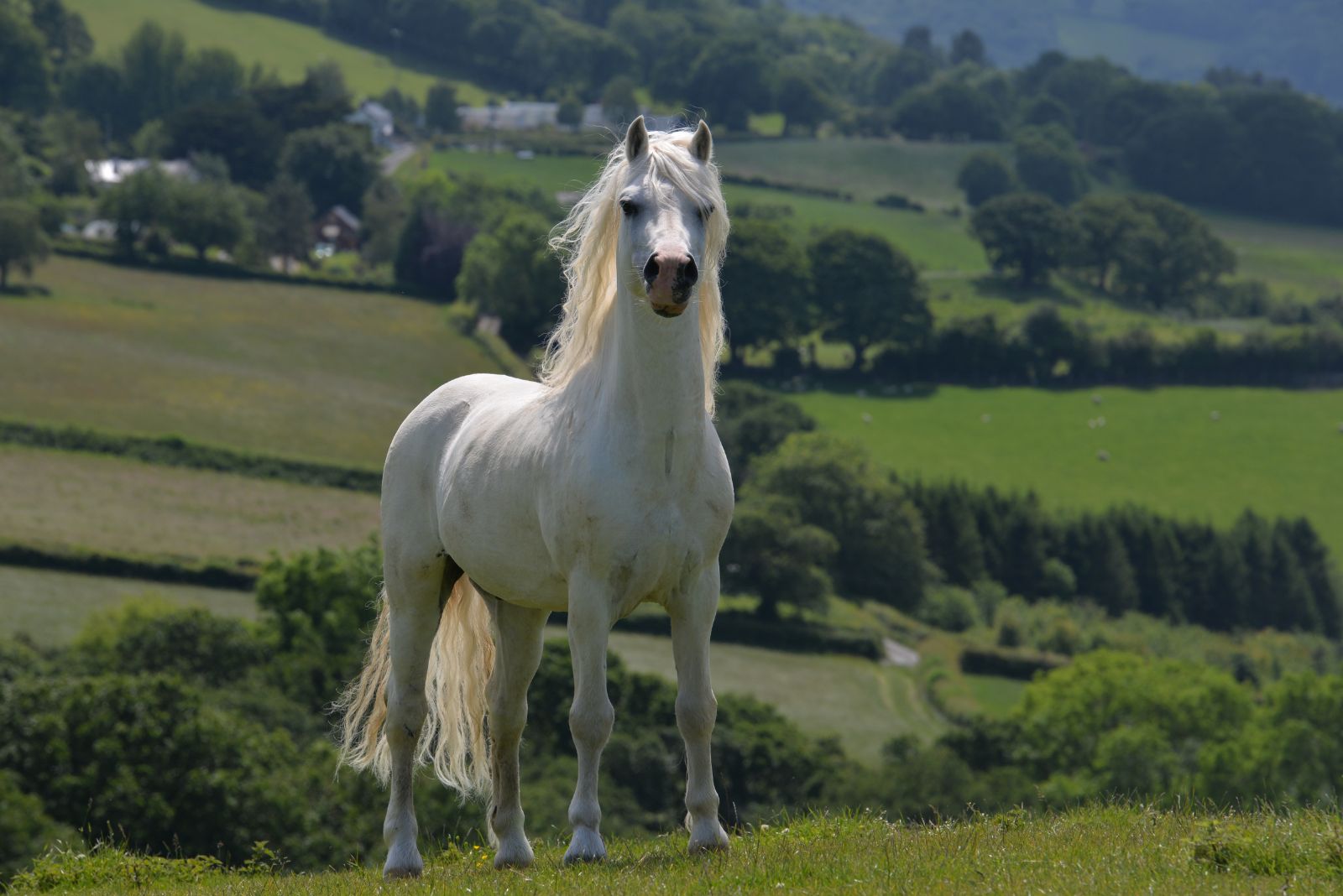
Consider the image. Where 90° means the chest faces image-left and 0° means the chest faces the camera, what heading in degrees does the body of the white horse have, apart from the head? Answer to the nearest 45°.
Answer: approximately 315°
